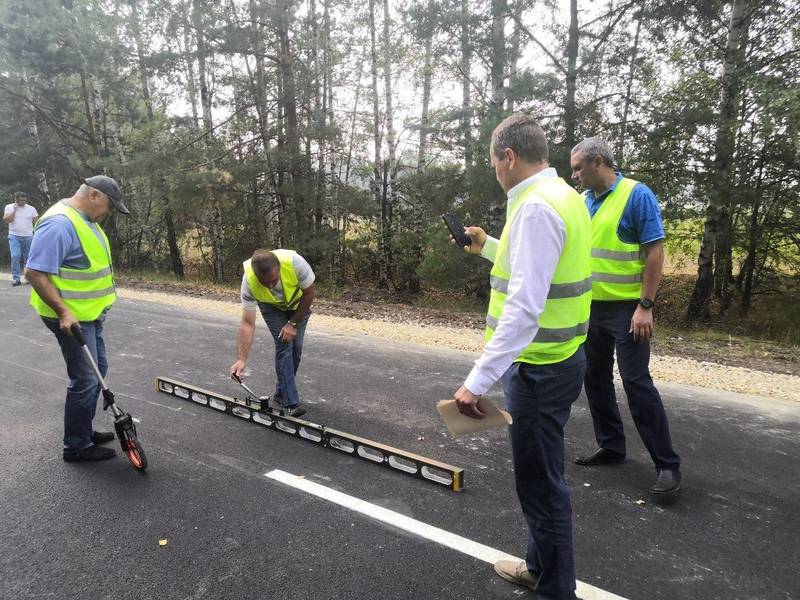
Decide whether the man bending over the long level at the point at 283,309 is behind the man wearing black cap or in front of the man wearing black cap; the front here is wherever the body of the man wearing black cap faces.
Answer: in front

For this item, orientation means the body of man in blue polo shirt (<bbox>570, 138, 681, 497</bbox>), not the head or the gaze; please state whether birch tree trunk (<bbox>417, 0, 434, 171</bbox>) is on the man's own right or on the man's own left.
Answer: on the man's own right

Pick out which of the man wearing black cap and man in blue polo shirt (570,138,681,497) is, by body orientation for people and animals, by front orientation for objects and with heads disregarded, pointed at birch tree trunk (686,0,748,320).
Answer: the man wearing black cap

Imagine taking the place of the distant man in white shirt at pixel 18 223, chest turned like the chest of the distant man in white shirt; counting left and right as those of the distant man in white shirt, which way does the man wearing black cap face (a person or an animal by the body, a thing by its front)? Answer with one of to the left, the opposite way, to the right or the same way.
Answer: to the left

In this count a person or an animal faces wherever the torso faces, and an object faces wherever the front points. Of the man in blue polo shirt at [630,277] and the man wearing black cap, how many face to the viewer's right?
1

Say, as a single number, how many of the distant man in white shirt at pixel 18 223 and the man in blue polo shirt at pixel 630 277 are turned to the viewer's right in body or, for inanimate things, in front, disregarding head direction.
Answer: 0

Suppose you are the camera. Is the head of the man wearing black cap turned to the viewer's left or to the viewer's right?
to the viewer's right

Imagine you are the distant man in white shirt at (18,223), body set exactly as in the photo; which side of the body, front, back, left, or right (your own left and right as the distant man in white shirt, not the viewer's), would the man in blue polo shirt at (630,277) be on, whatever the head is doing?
front

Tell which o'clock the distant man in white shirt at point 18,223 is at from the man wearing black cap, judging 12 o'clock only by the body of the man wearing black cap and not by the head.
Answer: The distant man in white shirt is roughly at 9 o'clock from the man wearing black cap.

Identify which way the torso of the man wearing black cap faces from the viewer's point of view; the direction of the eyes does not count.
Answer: to the viewer's right

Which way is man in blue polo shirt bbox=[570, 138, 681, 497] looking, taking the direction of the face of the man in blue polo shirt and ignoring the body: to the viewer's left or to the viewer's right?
to the viewer's left
